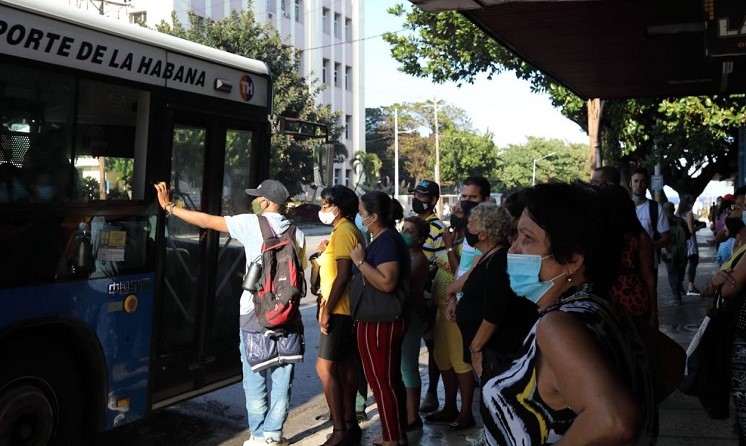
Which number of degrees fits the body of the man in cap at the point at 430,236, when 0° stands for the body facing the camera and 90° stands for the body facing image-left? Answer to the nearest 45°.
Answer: approximately 45°

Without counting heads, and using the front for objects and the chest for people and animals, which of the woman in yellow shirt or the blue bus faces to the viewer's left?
the woman in yellow shirt

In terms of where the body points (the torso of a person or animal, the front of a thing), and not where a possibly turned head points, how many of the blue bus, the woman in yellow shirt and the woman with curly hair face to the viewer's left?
2

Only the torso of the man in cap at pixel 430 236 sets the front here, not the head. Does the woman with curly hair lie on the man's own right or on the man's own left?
on the man's own left

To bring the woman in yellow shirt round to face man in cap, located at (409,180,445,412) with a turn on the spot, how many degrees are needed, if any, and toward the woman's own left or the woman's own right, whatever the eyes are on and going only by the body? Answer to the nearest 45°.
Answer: approximately 135° to the woman's own right

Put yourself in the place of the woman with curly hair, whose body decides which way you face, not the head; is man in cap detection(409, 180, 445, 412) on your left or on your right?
on your right

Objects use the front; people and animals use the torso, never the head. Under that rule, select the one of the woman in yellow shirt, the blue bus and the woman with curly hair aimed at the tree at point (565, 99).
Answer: the blue bus

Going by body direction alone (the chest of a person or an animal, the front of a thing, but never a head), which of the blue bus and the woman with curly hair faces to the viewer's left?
the woman with curly hair

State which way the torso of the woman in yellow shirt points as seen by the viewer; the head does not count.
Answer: to the viewer's left

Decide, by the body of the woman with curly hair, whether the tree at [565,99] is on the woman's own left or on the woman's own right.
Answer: on the woman's own right

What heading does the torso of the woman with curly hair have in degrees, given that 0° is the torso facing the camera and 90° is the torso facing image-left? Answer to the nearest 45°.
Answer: approximately 90°

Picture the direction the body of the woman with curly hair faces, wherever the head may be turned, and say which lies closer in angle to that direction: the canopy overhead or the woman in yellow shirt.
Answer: the woman in yellow shirt

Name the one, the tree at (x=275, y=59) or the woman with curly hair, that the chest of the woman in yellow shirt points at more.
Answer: the tree

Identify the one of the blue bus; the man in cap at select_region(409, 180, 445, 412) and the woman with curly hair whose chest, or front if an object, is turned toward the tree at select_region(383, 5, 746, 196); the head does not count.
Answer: the blue bus

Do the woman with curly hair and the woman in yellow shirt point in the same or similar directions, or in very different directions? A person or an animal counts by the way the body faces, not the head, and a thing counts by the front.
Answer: same or similar directions
